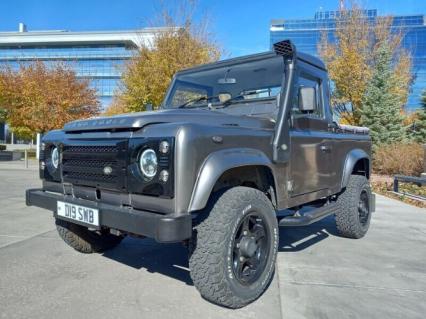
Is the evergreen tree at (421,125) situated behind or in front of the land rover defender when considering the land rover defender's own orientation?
behind

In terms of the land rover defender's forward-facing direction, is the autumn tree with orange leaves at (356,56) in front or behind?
behind

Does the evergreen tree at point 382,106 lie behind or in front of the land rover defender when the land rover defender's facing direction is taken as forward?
behind

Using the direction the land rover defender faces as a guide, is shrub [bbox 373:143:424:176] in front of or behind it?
behind

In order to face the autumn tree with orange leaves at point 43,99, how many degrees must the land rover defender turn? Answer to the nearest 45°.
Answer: approximately 90° to its right

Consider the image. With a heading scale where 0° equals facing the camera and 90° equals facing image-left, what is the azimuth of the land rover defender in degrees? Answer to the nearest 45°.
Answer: approximately 45°
